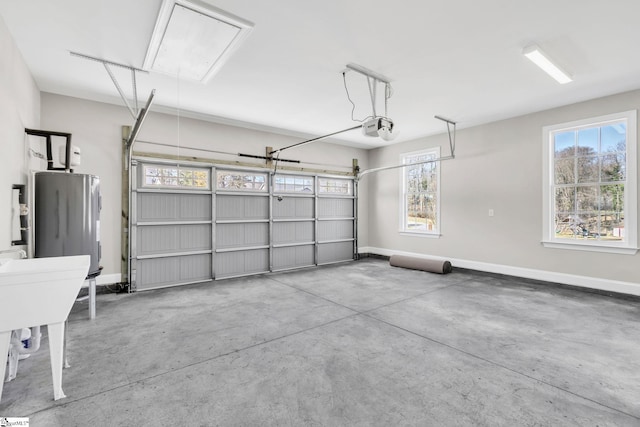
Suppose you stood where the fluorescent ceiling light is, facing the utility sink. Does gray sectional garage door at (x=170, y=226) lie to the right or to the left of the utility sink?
right

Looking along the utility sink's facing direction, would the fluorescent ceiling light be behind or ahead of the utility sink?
ahead

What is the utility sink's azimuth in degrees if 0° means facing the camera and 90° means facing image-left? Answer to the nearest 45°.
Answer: approximately 270°

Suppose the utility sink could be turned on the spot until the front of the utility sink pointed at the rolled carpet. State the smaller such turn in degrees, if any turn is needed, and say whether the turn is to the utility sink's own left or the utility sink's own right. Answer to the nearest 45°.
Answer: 0° — it already faces it

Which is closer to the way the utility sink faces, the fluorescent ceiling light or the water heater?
the fluorescent ceiling light

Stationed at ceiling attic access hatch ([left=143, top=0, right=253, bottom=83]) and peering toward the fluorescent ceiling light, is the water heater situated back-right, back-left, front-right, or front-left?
back-left

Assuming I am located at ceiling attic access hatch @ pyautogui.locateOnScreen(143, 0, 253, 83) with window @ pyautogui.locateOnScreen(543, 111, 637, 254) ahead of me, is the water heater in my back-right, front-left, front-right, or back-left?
back-left

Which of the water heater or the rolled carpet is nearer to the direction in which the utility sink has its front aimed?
the rolled carpet

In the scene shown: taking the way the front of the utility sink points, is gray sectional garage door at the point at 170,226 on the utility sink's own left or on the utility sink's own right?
on the utility sink's own left

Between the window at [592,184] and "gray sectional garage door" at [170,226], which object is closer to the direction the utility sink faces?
the window
